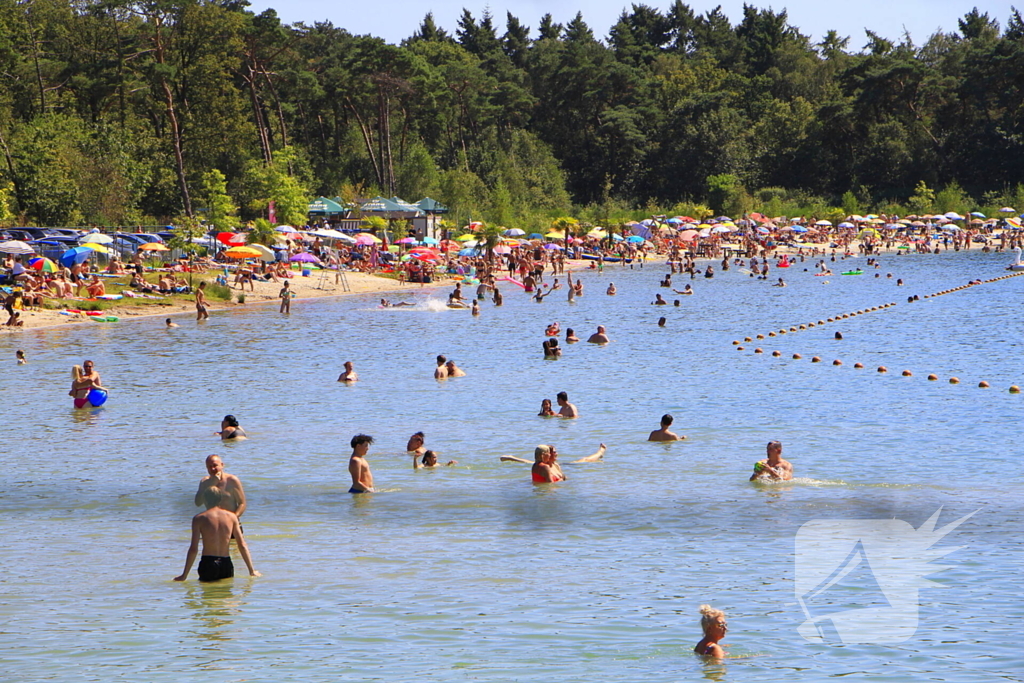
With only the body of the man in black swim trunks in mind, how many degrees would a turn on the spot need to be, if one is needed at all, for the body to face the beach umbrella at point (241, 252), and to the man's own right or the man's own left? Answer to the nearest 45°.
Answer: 0° — they already face it

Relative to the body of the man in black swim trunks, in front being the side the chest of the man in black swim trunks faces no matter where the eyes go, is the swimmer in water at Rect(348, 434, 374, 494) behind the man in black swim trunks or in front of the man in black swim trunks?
in front

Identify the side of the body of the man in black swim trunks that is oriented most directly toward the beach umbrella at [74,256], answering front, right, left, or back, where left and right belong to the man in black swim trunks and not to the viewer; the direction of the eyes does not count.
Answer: front

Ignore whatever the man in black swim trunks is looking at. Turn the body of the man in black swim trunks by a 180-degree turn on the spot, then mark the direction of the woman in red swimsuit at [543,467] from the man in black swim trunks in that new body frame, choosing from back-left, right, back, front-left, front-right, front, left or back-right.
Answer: back-left

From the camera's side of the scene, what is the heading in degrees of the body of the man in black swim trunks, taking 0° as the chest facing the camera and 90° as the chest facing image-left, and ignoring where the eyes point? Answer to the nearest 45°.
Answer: approximately 180°

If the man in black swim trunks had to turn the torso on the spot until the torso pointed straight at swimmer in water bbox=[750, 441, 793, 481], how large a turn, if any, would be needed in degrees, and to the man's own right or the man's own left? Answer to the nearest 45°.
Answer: approximately 45° to the man's own right

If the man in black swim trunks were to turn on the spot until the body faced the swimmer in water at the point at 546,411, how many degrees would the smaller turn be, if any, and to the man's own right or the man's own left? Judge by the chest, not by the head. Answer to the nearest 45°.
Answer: approximately 45° to the man's own right

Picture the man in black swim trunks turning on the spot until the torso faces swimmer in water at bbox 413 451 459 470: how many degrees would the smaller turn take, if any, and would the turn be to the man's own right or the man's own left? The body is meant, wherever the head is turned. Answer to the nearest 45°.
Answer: approximately 45° to the man's own right

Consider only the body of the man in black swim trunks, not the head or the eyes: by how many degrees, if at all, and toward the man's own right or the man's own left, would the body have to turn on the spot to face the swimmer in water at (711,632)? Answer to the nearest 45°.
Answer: approximately 135° to the man's own right
